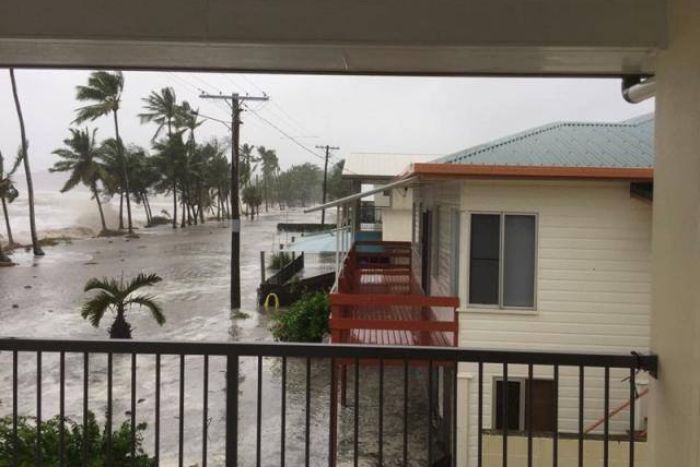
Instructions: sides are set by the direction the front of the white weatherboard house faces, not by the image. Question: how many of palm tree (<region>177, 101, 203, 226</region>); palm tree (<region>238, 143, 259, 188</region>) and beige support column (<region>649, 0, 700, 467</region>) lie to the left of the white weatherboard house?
1

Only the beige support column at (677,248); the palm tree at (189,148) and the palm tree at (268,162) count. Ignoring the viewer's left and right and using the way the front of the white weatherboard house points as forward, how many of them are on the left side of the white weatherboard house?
1

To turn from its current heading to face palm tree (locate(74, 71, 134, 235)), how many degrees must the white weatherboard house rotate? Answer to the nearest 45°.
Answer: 0° — it already faces it

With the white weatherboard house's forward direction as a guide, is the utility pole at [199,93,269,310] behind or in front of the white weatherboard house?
in front

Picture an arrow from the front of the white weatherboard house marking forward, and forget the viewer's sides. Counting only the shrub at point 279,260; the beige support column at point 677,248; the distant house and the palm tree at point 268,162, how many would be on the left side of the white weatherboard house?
1

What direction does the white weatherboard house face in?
to the viewer's left

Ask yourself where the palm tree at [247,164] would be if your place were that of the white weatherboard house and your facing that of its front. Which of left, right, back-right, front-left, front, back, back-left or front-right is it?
front-right

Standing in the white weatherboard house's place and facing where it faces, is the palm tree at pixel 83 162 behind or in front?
in front

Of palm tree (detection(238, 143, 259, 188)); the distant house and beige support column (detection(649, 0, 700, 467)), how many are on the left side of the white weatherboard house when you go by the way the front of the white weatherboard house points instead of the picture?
1

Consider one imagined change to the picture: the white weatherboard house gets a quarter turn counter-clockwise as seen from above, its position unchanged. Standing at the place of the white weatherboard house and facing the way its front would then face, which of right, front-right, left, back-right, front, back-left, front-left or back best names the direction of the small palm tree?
right

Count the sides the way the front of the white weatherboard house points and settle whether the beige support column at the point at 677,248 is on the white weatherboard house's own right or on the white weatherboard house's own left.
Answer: on the white weatherboard house's own left

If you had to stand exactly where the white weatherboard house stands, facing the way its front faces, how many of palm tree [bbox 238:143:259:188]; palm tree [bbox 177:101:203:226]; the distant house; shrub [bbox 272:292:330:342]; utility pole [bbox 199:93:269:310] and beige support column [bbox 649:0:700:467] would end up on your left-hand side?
1

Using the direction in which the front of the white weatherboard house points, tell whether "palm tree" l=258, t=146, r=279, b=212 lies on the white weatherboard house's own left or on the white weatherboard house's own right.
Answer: on the white weatherboard house's own right
